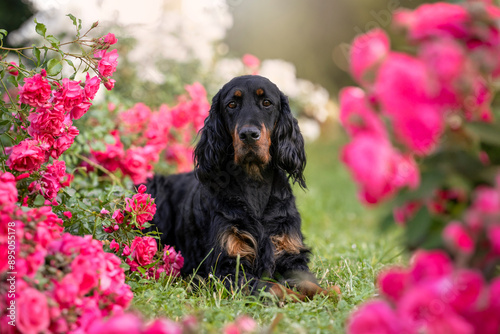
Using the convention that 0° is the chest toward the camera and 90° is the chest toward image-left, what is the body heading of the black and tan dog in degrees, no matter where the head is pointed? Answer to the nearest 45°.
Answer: approximately 315°

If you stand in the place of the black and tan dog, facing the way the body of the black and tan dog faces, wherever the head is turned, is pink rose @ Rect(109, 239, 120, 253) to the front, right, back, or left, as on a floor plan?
right

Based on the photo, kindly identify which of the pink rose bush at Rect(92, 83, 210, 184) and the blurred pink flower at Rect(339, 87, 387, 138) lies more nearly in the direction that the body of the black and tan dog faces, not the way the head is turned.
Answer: the blurred pink flower

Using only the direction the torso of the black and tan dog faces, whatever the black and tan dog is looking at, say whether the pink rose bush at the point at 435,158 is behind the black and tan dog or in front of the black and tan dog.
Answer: in front

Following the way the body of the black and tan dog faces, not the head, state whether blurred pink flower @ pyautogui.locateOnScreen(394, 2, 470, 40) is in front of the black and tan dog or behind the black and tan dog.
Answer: in front
